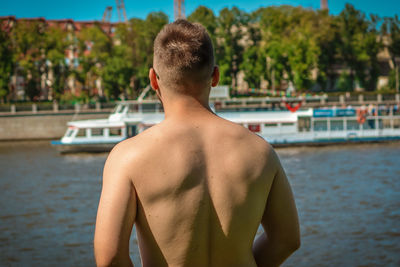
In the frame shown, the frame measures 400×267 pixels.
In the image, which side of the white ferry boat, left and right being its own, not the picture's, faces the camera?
left

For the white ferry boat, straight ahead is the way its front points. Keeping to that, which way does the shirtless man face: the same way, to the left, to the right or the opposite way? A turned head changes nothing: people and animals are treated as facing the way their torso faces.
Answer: to the right

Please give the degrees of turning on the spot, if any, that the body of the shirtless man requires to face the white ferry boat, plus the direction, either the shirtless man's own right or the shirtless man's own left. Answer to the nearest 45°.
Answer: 0° — they already face it

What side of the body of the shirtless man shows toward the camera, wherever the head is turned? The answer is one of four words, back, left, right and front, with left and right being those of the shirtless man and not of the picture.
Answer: back

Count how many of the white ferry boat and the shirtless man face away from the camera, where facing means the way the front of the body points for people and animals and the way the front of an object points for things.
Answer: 1

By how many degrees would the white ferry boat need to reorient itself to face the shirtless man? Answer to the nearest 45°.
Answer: approximately 90° to its left

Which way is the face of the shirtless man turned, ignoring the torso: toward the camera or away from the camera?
away from the camera

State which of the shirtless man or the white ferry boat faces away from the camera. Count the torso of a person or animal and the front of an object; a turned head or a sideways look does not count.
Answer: the shirtless man
